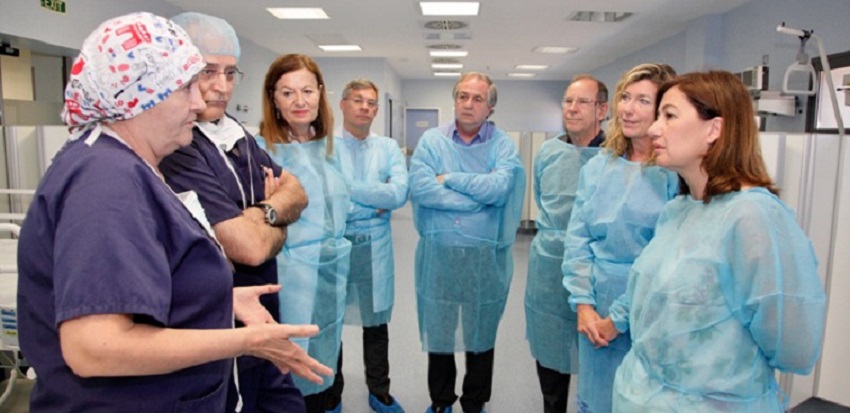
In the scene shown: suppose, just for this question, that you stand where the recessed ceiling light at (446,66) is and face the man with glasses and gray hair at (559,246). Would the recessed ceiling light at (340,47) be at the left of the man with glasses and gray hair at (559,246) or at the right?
right

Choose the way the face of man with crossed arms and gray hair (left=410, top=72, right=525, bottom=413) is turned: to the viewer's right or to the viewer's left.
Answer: to the viewer's left

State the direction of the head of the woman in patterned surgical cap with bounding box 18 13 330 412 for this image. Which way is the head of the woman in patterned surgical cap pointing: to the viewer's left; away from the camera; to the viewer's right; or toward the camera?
to the viewer's right

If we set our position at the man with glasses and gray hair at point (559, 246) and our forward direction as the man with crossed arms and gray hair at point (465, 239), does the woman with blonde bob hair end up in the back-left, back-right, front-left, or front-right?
back-left

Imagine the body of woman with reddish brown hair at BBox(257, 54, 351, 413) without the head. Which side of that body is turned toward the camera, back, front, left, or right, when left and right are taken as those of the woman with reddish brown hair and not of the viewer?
front

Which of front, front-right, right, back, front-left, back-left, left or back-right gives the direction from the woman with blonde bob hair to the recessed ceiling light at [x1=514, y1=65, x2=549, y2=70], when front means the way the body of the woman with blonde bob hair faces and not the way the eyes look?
back-right

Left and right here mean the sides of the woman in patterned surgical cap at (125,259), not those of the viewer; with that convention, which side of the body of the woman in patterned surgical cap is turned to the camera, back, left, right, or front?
right

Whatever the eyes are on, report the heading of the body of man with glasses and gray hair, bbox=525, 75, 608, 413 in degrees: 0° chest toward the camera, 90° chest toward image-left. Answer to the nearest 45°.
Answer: approximately 45°

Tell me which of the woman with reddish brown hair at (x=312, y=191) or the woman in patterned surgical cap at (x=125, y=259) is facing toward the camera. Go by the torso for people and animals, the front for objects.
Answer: the woman with reddish brown hair

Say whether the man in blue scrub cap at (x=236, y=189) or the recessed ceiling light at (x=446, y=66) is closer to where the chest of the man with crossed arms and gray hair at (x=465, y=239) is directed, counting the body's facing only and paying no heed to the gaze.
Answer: the man in blue scrub cap

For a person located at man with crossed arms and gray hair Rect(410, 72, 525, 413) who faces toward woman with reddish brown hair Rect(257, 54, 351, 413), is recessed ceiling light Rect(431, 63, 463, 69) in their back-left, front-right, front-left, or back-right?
back-right

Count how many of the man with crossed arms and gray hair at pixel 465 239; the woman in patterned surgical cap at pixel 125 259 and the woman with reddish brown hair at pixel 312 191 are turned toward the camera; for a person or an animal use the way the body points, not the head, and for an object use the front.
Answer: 2

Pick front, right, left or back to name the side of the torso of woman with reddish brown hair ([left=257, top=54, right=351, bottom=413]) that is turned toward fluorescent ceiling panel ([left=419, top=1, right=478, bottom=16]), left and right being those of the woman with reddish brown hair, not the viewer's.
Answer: back

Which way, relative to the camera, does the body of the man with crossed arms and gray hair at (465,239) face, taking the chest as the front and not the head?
toward the camera

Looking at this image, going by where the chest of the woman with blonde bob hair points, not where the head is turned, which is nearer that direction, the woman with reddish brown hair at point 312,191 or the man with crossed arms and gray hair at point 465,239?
the woman with reddish brown hair

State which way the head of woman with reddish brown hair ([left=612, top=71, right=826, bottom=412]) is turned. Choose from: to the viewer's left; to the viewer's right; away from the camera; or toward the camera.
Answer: to the viewer's left

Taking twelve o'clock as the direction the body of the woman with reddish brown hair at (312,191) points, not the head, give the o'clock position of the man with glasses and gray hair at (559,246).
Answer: The man with glasses and gray hair is roughly at 9 o'clock from the woman with reddish brown hair.
